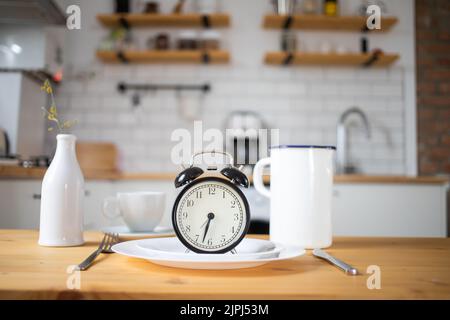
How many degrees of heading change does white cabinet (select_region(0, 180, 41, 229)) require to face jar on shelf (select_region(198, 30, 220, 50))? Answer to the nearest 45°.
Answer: approximately 90° to its left

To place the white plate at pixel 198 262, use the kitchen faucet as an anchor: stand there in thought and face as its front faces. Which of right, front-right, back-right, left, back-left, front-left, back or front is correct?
right

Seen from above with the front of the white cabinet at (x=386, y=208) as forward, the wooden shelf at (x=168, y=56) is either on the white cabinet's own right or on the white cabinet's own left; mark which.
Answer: on the white cabinet's own right

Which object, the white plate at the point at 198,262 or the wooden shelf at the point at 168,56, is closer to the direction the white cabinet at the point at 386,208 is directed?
the white plate

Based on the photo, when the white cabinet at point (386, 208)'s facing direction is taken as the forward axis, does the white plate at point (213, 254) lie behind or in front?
in front

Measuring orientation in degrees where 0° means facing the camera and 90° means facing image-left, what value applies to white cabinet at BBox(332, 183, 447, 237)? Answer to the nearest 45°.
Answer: approximately 0°

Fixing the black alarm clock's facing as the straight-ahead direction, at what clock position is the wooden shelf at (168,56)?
The wooden shelf is roughly at 6 o'clock from the black alarm clock.

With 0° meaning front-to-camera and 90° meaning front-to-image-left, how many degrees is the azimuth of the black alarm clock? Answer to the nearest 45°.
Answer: approximately 0°

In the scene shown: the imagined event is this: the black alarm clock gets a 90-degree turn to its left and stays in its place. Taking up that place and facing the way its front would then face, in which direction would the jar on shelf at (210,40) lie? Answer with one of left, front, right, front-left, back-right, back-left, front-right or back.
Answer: left
